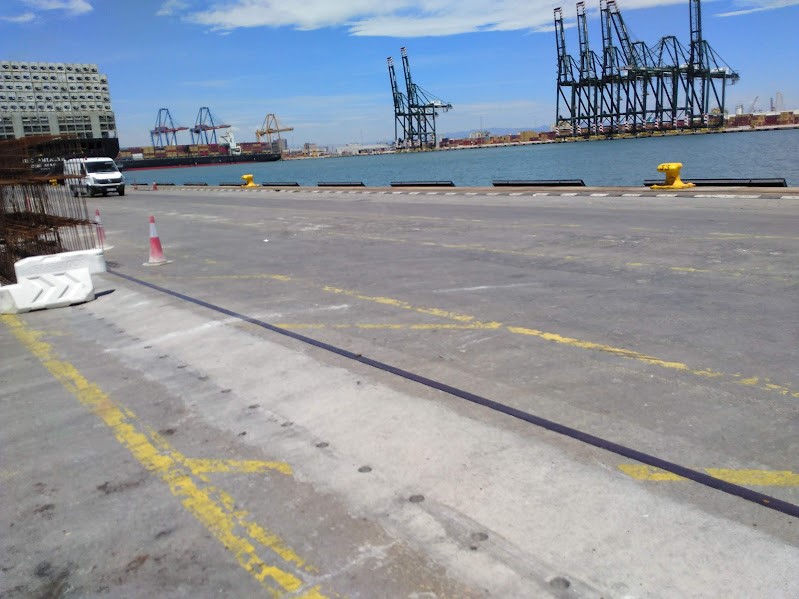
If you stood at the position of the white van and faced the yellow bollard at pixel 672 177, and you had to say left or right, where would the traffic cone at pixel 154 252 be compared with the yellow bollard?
right

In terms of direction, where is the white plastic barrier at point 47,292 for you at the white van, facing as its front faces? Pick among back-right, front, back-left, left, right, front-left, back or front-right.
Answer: front-right

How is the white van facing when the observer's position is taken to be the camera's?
facing the viewer and to the right of the viewer

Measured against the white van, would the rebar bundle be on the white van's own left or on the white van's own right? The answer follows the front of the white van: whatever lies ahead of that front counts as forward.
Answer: on the white van's own right

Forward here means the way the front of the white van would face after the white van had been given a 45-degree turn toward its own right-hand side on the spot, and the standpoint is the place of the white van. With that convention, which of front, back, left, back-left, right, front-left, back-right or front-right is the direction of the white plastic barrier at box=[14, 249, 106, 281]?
front

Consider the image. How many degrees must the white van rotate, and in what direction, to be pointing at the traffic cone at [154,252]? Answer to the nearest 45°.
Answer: approximately 45° to its right

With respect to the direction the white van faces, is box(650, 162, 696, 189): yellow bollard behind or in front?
in front
